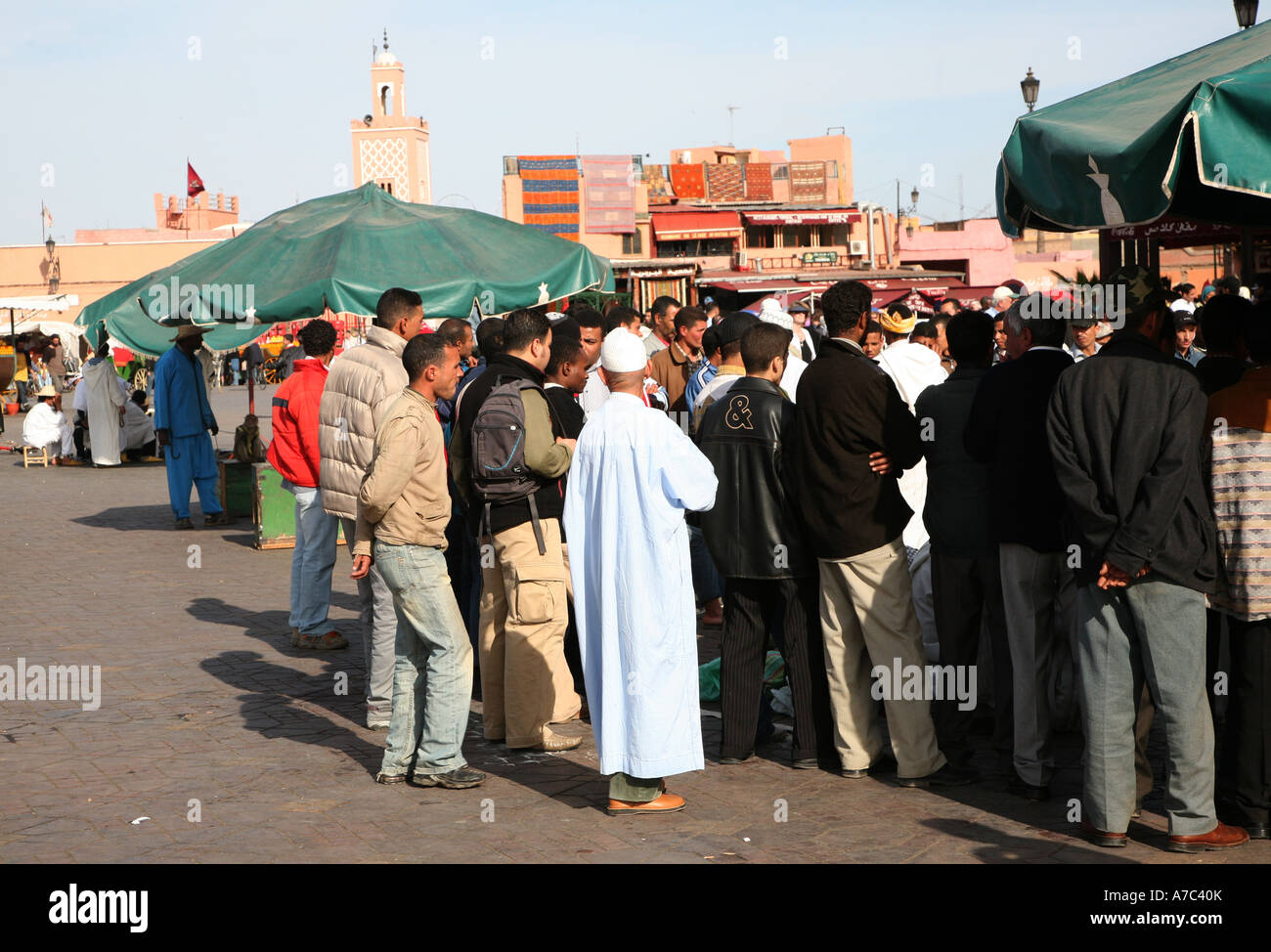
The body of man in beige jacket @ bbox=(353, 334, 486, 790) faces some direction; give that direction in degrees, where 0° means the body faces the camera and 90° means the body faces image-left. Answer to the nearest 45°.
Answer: approximately 270°

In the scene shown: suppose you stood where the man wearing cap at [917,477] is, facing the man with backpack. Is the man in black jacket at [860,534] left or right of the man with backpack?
left

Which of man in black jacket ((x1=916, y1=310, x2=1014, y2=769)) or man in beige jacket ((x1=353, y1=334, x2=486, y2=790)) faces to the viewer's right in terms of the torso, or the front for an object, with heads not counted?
the man in beige jacket

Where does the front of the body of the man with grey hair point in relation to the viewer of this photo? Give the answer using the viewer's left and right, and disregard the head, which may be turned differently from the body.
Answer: facing away from the viewer and to the left of the viewer

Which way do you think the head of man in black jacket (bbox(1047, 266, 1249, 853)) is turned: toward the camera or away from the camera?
away from the camera

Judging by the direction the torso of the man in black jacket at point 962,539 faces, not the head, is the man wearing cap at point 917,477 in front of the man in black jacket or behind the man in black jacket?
in front

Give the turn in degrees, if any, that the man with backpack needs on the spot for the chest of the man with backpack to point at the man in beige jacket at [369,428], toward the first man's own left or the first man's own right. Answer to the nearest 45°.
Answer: approximately 90° to the first man's own left

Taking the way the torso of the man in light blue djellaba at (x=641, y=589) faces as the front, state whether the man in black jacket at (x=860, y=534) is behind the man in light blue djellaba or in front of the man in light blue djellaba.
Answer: in front

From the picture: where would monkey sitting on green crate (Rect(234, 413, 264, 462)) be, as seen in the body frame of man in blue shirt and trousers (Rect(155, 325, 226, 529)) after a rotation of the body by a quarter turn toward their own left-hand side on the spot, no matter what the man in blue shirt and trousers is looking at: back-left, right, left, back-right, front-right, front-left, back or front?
right

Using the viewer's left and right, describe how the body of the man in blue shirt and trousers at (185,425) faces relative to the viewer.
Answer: facing the viewer and to the right of the viewer

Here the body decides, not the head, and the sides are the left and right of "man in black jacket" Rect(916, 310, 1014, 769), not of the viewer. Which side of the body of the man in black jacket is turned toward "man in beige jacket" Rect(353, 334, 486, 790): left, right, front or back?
left

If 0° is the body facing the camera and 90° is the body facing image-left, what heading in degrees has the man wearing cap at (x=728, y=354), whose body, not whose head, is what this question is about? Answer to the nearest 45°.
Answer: approximately 225°

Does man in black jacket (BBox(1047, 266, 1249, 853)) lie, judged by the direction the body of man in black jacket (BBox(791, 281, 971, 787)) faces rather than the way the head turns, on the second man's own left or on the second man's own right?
on the second man's own right

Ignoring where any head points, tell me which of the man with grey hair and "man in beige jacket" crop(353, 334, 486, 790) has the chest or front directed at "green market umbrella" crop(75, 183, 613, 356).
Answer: the man with grey hair

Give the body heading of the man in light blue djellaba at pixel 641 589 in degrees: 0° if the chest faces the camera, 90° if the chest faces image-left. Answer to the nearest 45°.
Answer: approximately 225°

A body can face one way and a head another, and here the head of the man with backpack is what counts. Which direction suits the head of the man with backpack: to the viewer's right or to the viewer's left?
to the viewer's right
